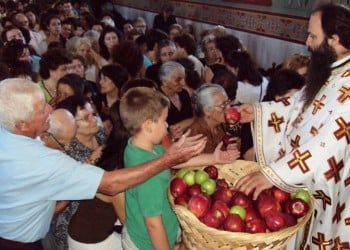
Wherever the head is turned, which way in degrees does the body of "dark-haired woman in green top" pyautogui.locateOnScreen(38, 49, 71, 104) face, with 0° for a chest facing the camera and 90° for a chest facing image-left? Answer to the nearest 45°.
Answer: approximately 270°

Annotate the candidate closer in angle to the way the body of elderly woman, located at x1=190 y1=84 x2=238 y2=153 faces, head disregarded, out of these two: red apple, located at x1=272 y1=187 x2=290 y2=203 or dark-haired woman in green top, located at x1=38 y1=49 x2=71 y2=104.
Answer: the red apple

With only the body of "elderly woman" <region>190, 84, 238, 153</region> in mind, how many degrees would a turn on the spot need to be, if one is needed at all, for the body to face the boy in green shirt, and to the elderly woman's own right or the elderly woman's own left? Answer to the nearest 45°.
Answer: approximately 90° to the elderly woman's own right

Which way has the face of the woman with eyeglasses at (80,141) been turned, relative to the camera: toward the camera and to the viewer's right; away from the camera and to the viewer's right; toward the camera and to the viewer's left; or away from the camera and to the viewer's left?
toward the camera and to the viewer's right

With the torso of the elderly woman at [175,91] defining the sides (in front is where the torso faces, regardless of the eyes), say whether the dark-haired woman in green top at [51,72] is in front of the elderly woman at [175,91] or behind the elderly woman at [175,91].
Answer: behind

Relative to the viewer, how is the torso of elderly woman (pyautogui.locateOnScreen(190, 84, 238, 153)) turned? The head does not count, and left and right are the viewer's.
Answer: facing to the right of the viewer

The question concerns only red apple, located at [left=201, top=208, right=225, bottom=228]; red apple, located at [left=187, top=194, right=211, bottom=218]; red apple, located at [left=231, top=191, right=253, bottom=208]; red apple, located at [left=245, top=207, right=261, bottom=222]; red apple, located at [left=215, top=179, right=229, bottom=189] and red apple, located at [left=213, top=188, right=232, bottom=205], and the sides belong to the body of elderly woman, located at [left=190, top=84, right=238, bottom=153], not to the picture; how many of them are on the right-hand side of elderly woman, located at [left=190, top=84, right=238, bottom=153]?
6

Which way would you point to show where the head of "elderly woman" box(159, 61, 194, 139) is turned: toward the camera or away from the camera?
toward the camera

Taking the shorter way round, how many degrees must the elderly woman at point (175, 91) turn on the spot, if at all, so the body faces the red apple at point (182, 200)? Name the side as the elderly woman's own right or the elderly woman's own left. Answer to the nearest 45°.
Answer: approximately 45° to the elderly woman's own right

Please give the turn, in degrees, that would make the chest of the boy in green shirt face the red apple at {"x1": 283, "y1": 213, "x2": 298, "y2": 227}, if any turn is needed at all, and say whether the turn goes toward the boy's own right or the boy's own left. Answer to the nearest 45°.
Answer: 0° — they already face it

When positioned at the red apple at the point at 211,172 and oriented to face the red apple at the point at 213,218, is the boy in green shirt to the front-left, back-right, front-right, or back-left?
front-right

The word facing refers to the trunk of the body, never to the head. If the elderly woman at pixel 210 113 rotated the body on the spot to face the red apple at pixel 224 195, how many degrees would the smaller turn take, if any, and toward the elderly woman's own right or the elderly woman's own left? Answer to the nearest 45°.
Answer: approximately 90° to the elderly woman's own right
